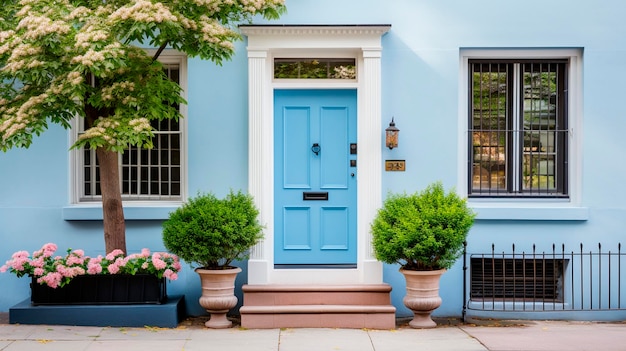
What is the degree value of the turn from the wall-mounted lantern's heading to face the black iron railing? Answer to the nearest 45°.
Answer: approximately 90° to its left

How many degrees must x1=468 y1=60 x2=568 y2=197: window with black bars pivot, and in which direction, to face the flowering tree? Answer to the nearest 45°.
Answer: approximately 45° to its right

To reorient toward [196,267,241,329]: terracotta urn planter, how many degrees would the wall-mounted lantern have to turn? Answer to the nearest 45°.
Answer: approximately 45° to its right

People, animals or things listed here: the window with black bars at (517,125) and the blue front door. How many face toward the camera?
2

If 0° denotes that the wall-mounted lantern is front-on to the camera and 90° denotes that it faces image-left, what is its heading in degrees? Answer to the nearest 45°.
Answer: approximately 0°

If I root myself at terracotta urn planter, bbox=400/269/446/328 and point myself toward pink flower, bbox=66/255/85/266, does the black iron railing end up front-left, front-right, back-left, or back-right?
back-right

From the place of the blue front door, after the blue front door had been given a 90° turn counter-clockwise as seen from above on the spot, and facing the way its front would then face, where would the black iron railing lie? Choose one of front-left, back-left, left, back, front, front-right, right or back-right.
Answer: front

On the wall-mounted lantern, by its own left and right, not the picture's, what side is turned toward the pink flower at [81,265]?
right

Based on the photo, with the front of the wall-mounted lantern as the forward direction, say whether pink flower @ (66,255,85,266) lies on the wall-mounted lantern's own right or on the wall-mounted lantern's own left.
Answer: on the wall-mounted lantern's own right

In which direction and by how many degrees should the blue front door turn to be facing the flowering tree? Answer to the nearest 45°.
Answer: approximately 45° to its right

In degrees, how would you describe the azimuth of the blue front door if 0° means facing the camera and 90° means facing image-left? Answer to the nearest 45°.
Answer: approximately 0°
